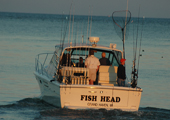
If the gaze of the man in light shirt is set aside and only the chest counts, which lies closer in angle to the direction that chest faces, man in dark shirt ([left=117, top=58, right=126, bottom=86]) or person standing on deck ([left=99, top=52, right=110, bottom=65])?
the person standing on deck

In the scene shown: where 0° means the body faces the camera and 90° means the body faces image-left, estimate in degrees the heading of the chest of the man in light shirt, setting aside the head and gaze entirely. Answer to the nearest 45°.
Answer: approximately 180°

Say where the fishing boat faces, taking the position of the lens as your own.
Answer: facing away from the viewer and to the left of the viewer
